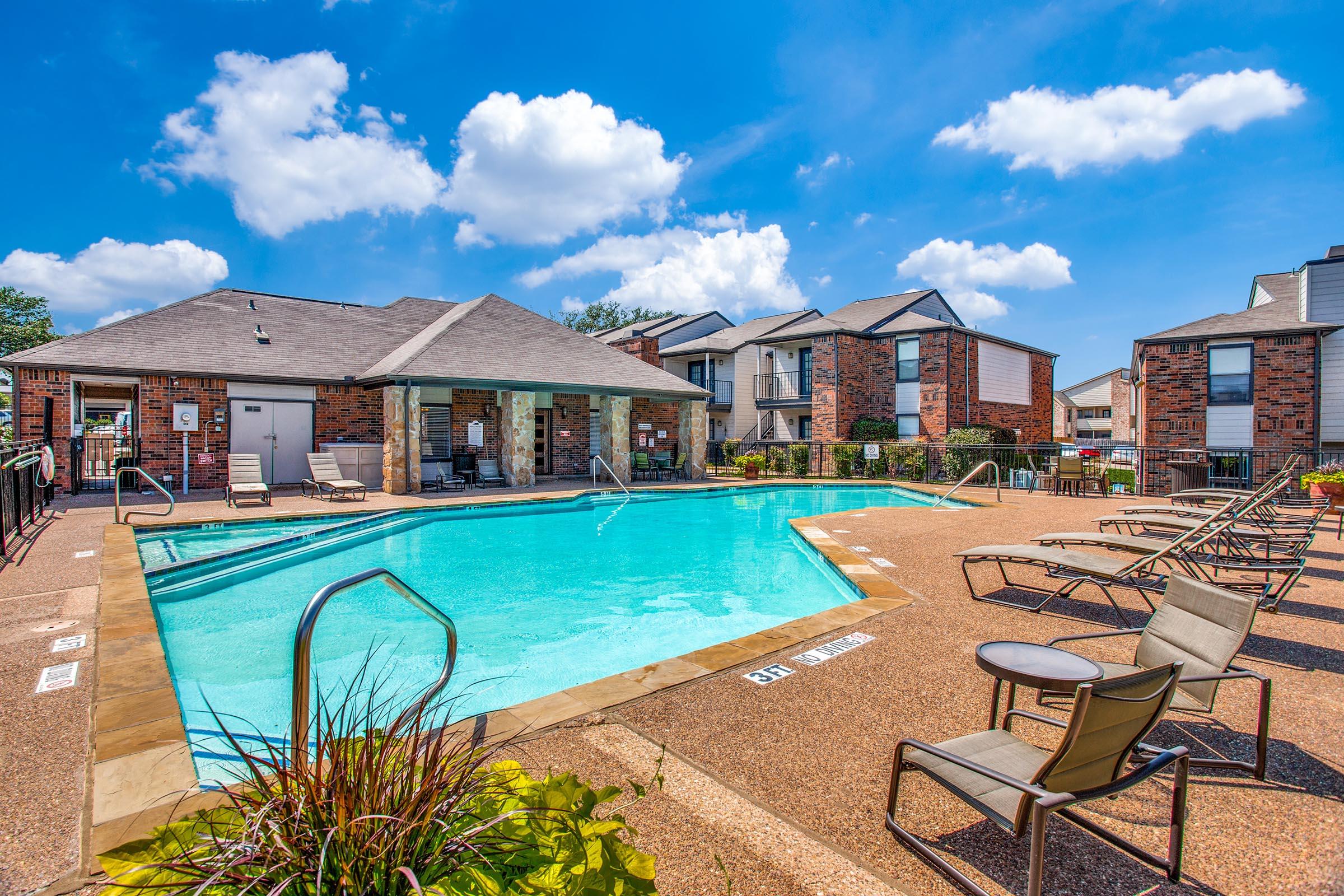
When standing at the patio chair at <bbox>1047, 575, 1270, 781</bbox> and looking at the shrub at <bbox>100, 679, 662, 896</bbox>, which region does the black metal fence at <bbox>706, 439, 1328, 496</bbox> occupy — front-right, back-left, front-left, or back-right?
back-right

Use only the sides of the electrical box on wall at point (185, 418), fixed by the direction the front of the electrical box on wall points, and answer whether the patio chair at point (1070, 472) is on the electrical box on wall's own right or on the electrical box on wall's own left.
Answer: on the electrical box on wall's own left

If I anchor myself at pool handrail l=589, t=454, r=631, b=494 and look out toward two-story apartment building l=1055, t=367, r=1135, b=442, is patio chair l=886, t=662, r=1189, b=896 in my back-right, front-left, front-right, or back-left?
back-right

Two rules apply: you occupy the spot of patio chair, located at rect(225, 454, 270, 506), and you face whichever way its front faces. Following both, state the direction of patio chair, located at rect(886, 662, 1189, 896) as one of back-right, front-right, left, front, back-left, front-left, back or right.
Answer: front

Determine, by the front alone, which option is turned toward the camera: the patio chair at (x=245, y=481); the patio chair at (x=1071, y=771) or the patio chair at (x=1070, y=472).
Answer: the patio chair at (x=245, y=481)

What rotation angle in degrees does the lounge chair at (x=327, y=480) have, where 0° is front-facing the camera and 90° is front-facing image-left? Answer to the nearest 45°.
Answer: approximately 315°

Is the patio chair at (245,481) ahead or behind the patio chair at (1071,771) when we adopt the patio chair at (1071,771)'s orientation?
ahead

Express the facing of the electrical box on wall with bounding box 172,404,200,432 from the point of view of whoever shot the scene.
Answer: facing the viewer

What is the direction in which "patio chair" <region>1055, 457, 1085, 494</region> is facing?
away from the camera
